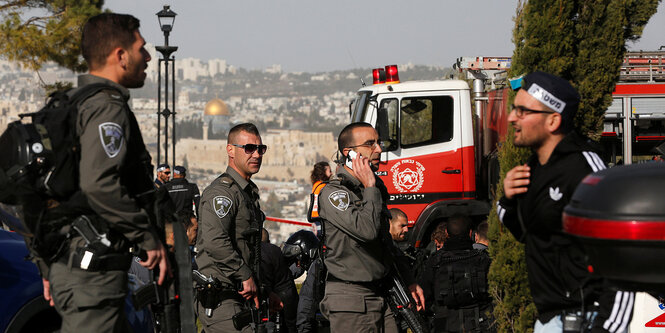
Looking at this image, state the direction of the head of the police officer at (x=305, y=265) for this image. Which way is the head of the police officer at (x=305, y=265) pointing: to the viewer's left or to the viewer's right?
to the viewer's left

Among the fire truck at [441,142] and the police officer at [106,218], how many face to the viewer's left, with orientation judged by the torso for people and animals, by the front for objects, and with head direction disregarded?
1

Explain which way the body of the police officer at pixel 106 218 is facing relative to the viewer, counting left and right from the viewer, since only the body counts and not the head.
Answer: facing to the right of the viewer

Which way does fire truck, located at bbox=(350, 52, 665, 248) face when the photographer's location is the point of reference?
facing to the left of the viewer

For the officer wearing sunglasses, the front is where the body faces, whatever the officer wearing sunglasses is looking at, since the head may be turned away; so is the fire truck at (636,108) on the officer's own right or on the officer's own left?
on the officer's own left

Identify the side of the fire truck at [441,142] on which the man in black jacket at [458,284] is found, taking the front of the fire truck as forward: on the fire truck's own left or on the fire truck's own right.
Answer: on the fire truck's own left

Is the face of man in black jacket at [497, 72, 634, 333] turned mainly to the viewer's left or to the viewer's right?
to the viewer's left
